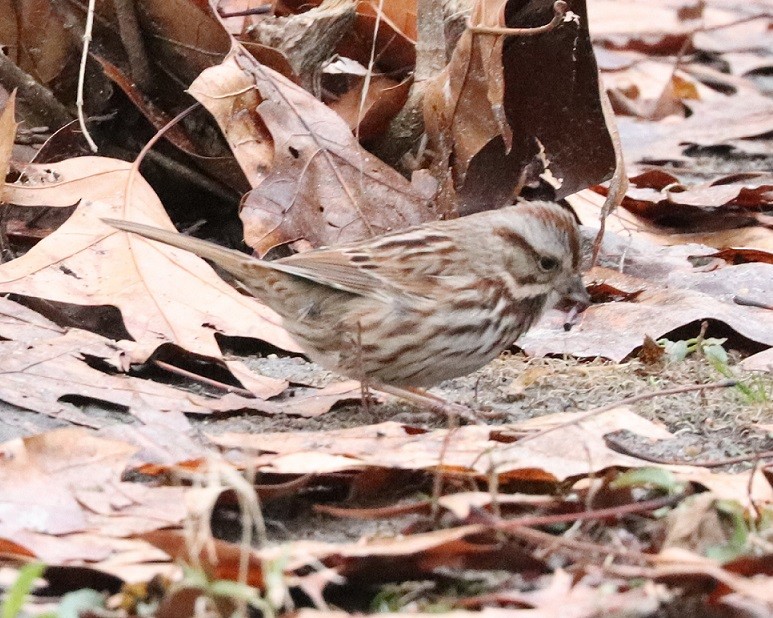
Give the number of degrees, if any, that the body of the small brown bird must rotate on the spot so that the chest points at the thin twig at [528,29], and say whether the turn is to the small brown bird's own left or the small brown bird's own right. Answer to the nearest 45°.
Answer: approximately 45° to the small brown bird's own left

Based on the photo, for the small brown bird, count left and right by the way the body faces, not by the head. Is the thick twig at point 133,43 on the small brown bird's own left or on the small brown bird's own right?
on the small brown bird's own left

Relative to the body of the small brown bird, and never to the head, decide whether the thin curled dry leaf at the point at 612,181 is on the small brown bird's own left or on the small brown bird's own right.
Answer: on the small brown bird's own left

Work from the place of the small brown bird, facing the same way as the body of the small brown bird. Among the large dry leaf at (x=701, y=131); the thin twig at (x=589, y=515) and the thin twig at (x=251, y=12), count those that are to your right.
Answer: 1

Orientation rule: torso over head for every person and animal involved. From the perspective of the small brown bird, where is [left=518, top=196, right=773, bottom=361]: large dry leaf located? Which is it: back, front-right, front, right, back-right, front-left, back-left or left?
front-left

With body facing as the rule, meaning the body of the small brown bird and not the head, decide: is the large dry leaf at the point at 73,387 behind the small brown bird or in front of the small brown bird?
behind

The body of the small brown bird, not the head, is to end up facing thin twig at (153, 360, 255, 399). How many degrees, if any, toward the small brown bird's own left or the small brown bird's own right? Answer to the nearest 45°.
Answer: approximately 180°

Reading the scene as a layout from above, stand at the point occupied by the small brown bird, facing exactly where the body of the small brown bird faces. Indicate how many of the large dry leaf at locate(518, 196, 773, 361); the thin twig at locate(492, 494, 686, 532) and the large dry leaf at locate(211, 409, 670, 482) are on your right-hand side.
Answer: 2

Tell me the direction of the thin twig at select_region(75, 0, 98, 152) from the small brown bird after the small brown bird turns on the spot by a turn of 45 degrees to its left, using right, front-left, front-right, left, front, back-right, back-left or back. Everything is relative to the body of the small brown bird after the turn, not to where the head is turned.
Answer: left

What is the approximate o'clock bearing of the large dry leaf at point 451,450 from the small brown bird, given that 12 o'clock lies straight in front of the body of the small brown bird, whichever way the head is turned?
The large dry leaf is roughly at 3 o'clock from the small brown bird.

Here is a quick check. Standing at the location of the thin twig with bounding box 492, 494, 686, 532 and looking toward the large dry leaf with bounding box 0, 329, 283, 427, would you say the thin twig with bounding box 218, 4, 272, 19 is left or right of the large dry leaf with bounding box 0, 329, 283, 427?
right

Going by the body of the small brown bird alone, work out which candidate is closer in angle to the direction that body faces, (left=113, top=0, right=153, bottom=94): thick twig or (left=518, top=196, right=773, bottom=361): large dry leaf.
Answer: the large dry leaf

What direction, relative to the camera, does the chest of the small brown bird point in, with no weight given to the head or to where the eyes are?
to the viewer's right

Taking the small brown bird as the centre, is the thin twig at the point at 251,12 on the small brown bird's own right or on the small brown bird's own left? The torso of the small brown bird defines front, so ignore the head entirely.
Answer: on the small brown bird's own left

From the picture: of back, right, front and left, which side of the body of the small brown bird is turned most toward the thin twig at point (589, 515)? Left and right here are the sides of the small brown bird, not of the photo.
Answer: right
